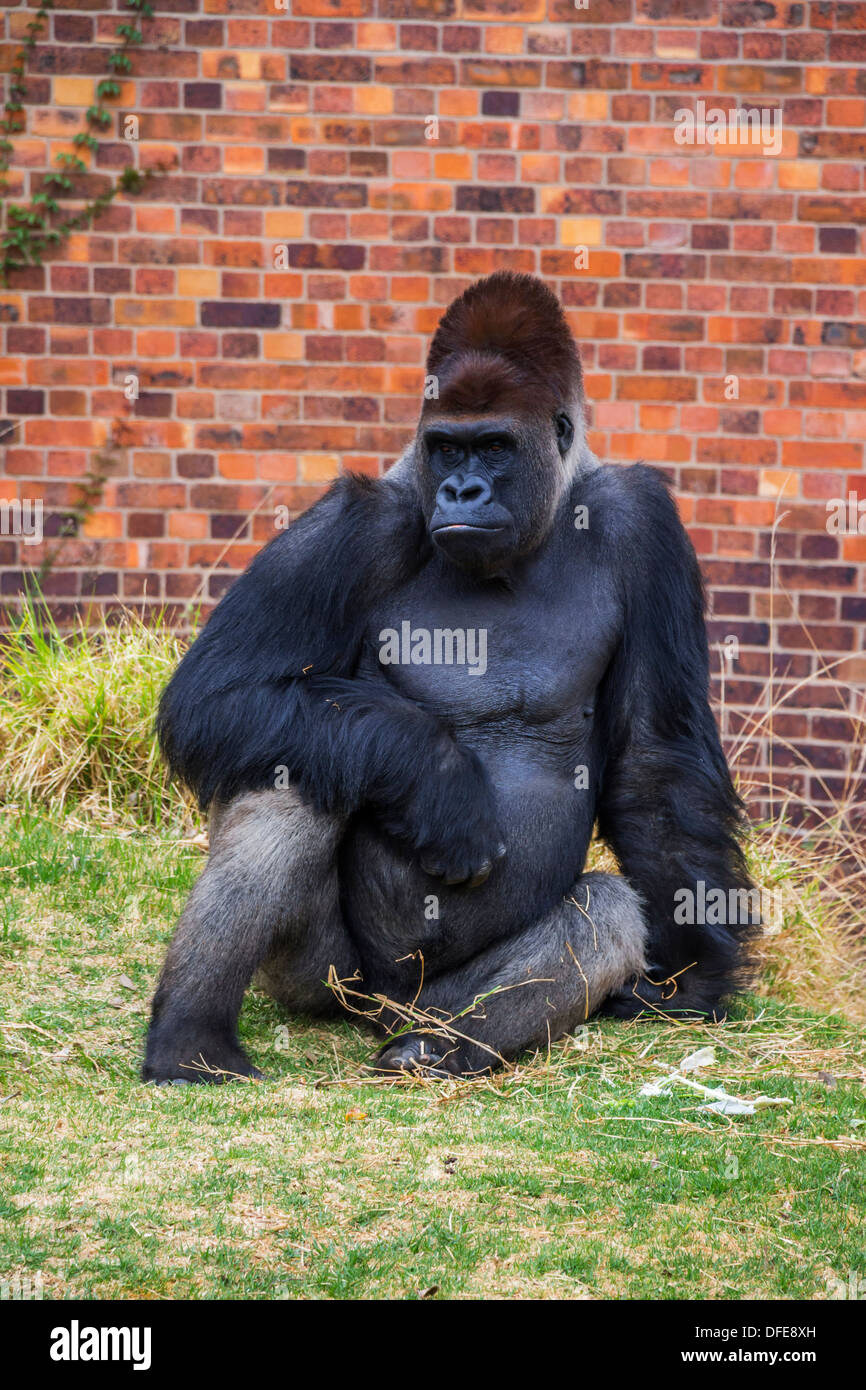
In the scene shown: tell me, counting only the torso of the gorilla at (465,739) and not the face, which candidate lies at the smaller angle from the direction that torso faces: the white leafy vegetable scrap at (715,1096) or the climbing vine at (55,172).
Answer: the white leafy vegetable scrap

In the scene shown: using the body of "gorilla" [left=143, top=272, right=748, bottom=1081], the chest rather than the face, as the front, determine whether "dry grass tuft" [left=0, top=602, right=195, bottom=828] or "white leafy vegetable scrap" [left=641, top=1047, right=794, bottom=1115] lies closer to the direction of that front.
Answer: the white leafy vegetable scrap

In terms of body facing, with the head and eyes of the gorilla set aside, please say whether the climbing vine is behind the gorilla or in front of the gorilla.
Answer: behind

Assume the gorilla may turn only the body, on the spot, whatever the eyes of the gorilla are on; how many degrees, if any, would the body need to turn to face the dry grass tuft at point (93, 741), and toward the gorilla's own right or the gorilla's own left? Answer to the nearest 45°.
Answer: approximately 135° to the gorilla's own right

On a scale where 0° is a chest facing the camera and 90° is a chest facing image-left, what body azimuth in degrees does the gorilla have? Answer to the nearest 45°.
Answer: approximately 0°
